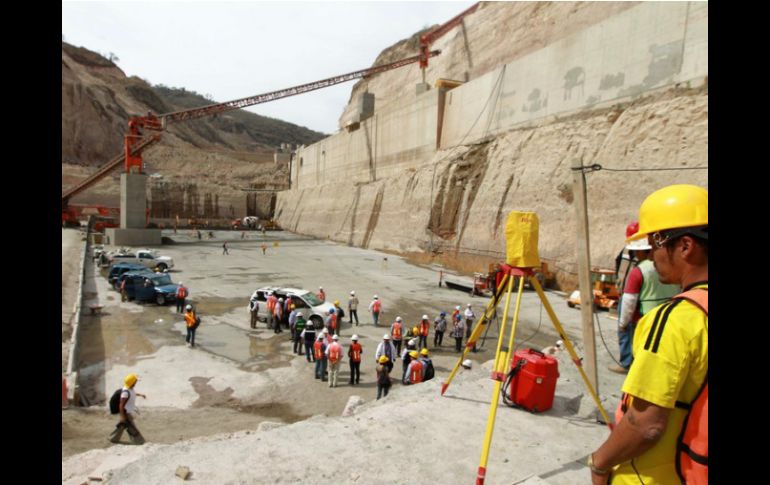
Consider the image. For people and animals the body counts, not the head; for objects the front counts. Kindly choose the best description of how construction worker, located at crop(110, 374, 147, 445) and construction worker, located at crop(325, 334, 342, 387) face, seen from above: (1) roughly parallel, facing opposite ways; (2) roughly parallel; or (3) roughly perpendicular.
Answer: roughly perpendicular

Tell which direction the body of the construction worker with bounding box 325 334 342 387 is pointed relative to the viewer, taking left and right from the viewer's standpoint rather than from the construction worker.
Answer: facing away from the viewer

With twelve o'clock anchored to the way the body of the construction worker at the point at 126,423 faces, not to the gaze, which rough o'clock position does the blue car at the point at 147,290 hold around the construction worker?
The blue car is roughly at 9 o'clock from the construction worker.

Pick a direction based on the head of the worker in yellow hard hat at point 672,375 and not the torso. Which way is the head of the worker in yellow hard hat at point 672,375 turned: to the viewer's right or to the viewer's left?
to the viewer's left

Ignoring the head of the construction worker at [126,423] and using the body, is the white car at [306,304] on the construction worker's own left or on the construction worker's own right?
on the construction worker's own left

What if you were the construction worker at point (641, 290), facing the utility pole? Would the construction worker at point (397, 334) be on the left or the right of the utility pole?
right

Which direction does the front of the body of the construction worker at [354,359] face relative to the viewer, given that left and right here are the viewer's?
facing away from the viewer

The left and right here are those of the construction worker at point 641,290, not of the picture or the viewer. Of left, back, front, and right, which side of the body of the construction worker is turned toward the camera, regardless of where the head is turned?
left

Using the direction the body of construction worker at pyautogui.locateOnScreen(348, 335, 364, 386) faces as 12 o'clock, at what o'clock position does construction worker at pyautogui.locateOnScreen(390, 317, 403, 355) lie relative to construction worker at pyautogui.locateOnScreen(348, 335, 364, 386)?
construction worker at pyautogui.locateOnScreen(390, 317, 403, 355) is roughly at 1 o'clock from construction worker at pyautogui.locateOnScreen(348, 335, 364, 386).

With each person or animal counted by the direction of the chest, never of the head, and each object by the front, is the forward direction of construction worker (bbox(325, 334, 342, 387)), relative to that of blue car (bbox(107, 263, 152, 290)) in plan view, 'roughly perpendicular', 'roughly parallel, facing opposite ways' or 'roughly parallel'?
roughly perpendicular

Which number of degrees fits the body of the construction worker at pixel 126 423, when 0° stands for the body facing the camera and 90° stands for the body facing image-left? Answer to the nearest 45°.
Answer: approximately 270°

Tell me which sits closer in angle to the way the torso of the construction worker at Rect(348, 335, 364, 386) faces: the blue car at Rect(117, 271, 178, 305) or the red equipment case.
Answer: the blue car
